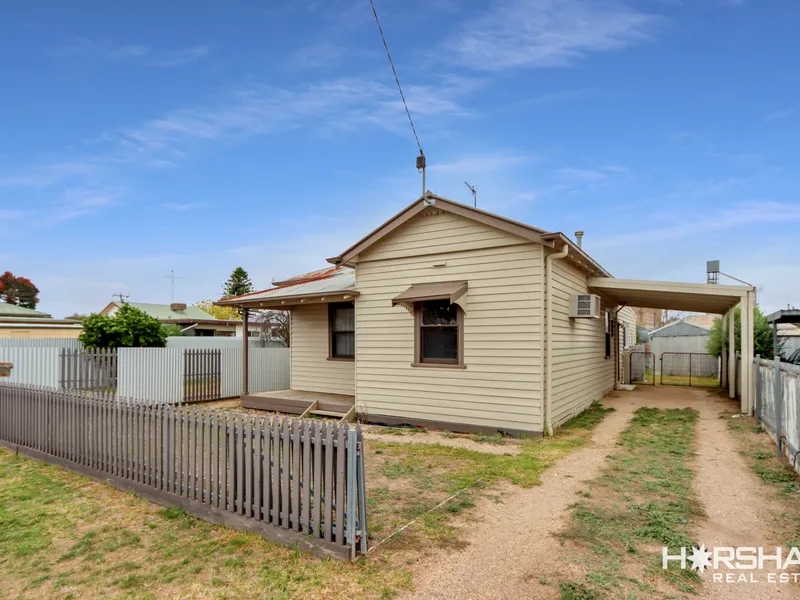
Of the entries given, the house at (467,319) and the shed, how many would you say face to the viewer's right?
0

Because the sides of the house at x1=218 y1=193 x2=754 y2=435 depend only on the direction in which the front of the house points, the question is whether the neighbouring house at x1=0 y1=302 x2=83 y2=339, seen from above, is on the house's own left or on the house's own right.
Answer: on the house's own right

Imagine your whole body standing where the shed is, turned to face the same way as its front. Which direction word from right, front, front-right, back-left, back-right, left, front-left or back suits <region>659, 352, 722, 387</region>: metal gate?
front

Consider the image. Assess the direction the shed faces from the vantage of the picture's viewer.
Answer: facing the viewer

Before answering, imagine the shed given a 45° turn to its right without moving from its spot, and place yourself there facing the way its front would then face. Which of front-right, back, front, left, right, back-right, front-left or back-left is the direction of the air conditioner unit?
front-left

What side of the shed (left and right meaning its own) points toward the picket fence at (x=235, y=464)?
front

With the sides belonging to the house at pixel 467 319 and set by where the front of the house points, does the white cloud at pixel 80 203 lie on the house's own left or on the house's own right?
on the house's own right

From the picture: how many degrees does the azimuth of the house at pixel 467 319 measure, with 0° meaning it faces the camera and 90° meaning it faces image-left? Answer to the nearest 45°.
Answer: approximately 45°

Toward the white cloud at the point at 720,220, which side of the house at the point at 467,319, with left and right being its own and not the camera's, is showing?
back
